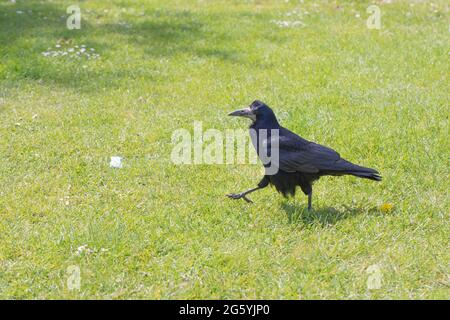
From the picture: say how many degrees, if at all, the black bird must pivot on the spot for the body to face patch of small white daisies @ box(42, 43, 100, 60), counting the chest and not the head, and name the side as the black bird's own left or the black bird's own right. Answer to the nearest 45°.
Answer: approximately 45° to the black bird's own right

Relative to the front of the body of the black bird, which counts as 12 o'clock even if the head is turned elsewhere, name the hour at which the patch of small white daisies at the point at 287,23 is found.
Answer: The patch of small white daisies is roughly at 3 o'clock from the black bird.

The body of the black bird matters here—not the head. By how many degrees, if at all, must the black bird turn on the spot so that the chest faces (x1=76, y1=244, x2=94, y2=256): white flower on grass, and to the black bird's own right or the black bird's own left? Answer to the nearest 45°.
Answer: approximately 45° to the black bird's own left

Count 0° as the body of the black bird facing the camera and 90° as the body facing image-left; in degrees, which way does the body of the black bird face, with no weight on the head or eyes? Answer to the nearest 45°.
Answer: approximately 90°
